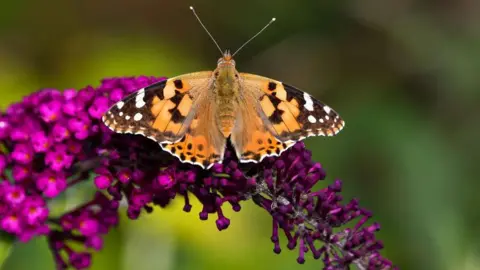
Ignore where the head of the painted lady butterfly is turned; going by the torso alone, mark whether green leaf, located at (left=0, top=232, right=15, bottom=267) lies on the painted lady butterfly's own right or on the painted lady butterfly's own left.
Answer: on the painted lady butterfly's own left

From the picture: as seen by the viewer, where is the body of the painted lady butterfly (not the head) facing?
away from the camera
